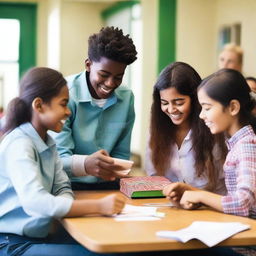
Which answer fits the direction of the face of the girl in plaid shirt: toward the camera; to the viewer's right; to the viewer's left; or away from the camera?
to the viewer's left

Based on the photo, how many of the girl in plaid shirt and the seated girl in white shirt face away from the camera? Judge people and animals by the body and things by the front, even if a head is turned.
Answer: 0

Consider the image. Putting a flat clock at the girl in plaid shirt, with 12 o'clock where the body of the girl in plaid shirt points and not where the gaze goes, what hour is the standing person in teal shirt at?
The standing person in teal shirt is roughly at 1 o'clock from the girl in plaid shirt.

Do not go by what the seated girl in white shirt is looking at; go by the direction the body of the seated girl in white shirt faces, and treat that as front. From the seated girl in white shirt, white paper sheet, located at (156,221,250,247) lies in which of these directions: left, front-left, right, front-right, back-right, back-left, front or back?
front-left

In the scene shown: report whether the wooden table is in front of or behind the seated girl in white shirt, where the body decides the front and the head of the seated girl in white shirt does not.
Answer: in front

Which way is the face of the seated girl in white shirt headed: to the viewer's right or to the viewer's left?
to the viewer's left

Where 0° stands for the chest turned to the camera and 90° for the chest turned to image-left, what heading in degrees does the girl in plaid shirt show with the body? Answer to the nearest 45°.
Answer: approximately 90°

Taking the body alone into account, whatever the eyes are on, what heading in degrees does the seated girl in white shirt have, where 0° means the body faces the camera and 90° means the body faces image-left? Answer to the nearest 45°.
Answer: approximately 45°

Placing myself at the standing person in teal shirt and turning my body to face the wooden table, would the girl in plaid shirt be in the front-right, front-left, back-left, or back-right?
front-left
